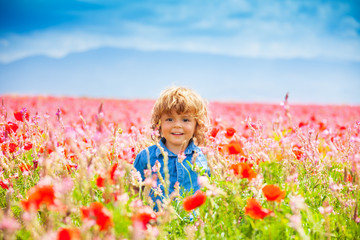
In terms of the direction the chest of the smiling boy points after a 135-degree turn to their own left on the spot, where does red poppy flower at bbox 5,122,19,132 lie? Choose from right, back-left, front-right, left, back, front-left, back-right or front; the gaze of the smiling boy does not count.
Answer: back-left

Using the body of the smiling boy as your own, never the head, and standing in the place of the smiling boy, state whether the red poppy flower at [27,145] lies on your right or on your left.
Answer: on your right

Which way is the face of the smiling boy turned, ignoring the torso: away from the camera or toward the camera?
toward the camera

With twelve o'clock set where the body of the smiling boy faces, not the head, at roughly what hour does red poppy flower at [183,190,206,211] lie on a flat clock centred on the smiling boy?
The red poppy flower is roughly at 12 o'clock from the smiling boy.

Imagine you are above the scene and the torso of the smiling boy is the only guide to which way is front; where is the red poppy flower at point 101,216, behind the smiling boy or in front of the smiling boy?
in front

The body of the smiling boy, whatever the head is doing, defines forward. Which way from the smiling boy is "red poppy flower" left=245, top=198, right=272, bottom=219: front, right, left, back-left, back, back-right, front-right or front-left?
front

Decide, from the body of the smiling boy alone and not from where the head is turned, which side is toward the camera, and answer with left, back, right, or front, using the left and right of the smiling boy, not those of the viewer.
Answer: front

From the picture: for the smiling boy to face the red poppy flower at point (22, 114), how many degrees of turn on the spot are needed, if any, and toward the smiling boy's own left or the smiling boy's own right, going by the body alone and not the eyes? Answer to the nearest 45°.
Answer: approximately 90° to the smiling boy's own right

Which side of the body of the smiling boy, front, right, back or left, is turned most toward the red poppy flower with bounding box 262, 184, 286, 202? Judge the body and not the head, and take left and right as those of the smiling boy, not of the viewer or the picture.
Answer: left

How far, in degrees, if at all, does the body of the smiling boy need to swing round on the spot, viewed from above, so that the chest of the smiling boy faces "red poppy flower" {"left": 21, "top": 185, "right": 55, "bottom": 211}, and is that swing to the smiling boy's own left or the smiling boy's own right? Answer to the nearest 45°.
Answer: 0° — they already face it
